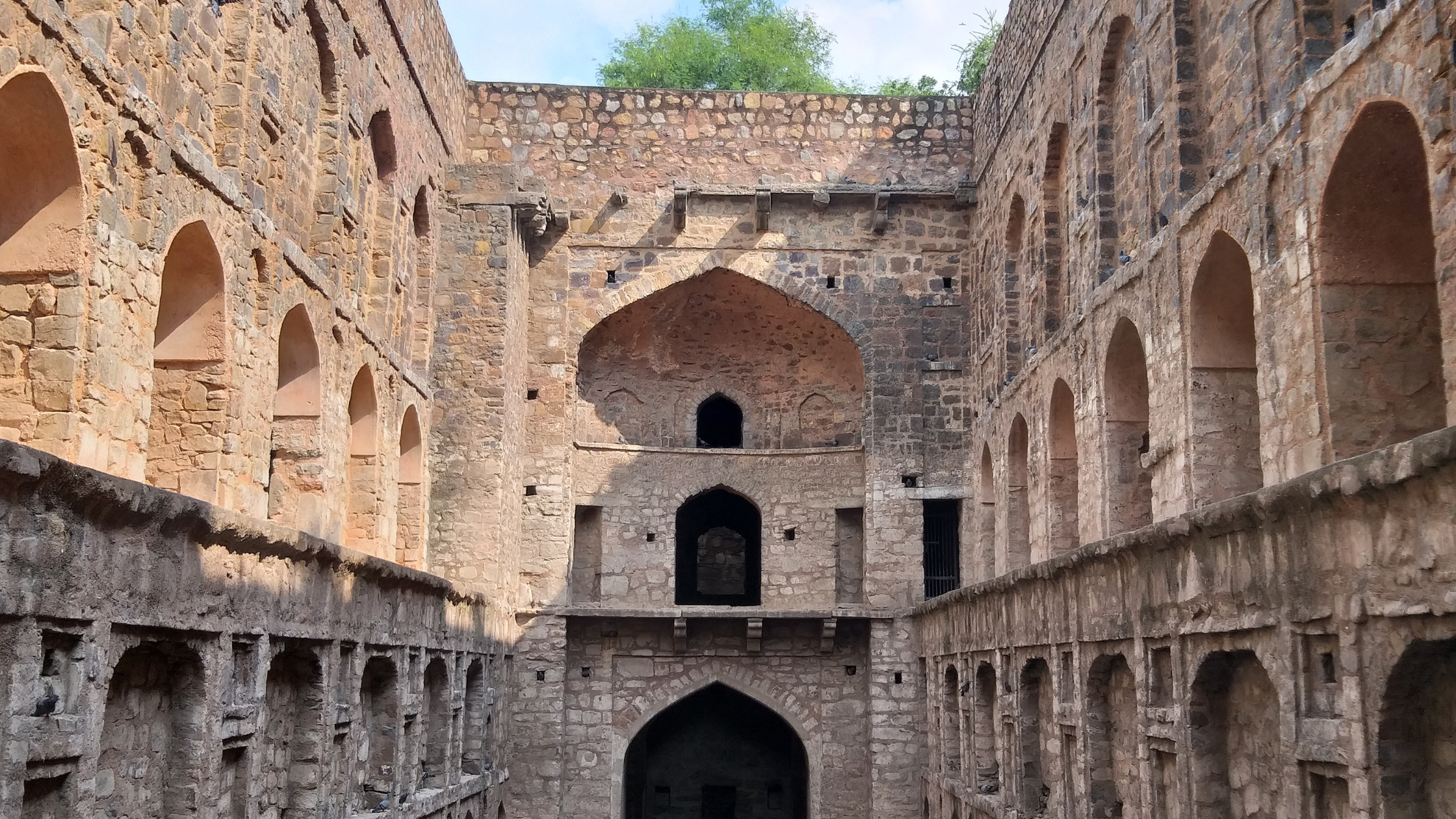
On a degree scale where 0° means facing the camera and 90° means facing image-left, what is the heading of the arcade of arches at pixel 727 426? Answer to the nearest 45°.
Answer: approximately 0°
